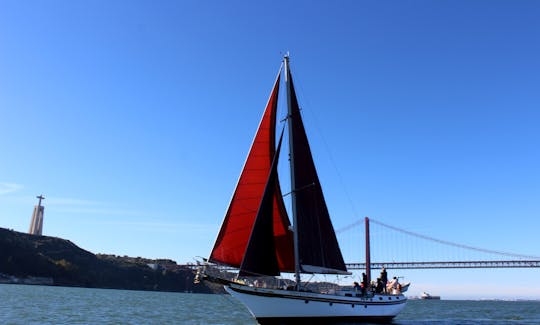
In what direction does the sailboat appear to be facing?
to the viewer's left

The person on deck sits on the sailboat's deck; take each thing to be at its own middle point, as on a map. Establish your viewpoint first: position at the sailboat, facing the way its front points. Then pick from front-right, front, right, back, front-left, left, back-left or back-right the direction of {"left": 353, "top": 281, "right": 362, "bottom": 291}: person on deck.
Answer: back-right

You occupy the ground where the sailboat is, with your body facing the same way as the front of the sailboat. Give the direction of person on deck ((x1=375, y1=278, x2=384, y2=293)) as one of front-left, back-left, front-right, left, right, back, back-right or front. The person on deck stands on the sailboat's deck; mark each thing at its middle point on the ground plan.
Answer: back-right
